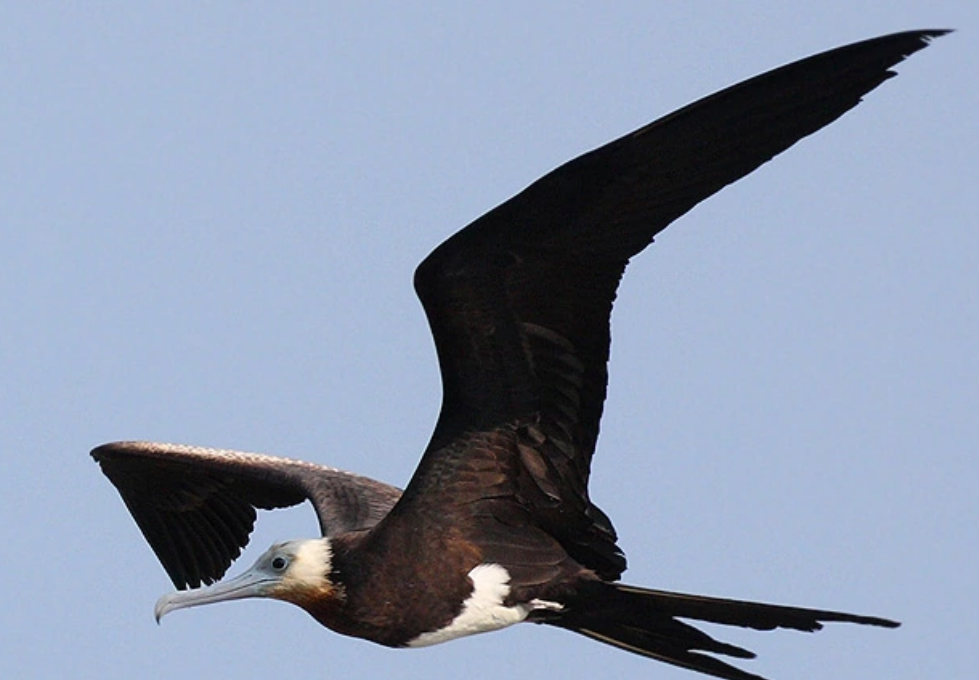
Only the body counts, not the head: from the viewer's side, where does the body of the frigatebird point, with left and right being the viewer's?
facing to the left of the viewer
